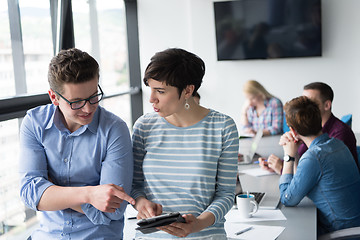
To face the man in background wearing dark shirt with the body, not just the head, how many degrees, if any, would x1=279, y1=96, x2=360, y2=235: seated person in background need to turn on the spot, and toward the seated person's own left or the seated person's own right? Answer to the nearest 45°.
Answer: approximately 45° to the seated person's own right

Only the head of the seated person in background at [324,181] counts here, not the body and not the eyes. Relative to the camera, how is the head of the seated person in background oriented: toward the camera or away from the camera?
away from the camera

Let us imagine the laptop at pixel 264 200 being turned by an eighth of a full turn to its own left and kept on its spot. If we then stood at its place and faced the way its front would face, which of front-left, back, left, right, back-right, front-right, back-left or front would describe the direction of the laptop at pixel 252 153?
front-left

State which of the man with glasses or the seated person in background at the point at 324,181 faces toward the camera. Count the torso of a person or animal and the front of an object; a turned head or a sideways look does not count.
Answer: the man with glasses

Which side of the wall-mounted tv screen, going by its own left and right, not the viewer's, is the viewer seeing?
front

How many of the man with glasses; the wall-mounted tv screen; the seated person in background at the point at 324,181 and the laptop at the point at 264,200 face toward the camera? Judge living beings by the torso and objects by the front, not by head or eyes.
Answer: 2

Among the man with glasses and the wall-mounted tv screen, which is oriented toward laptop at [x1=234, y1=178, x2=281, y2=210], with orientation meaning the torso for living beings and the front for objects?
the wall-mounted tv screen

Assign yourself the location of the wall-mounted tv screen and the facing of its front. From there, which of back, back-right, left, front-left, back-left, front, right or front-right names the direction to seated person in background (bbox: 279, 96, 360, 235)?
front

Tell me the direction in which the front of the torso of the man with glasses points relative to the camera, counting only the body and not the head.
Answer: toward the camera

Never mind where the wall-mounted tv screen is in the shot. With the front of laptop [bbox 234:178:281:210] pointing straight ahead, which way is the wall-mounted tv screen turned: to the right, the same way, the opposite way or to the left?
to the right

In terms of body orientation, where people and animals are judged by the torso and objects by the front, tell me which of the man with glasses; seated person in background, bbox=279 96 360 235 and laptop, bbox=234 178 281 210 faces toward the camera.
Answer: the man with glasses

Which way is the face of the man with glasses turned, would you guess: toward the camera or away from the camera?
toward the camera

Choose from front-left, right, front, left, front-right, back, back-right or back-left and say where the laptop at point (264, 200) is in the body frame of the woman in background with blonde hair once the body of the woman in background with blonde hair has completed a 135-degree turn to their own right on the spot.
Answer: back

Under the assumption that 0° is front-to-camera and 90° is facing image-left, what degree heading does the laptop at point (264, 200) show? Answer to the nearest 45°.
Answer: approximately 270°

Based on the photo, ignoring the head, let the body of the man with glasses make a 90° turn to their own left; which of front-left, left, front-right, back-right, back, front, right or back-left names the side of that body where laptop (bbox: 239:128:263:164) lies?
front-left
